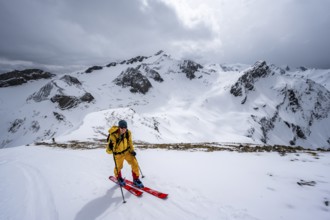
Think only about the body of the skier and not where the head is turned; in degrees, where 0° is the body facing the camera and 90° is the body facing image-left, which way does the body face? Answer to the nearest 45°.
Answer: approximately 315°
